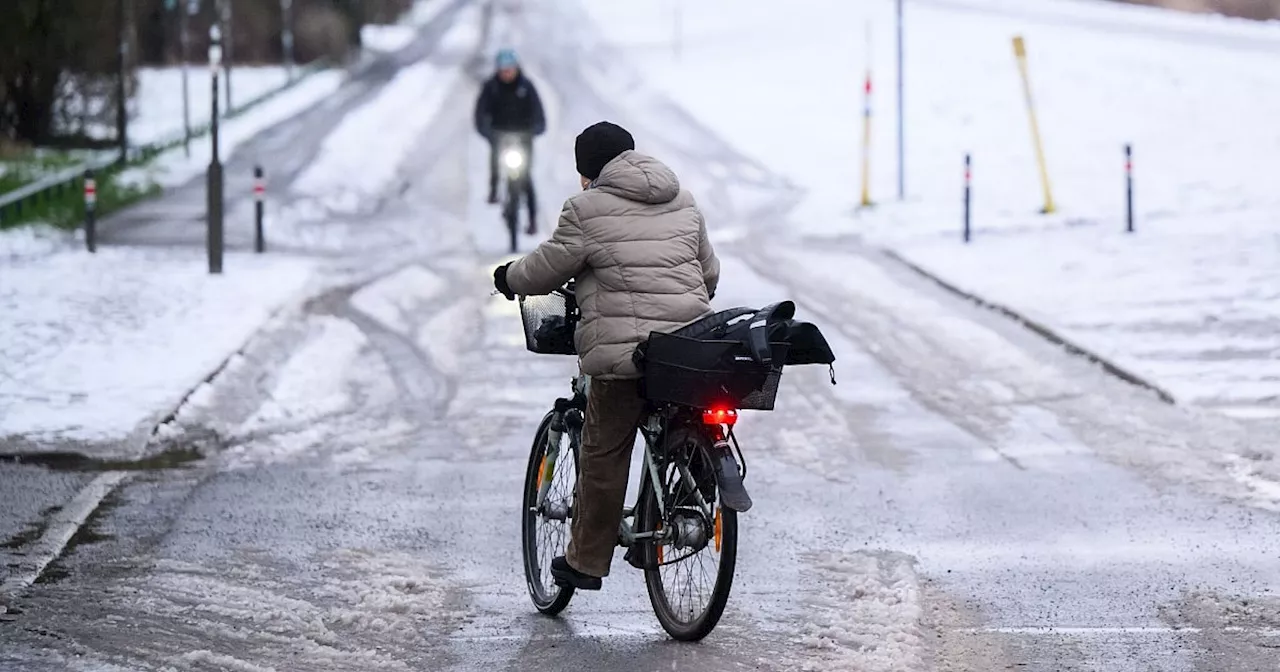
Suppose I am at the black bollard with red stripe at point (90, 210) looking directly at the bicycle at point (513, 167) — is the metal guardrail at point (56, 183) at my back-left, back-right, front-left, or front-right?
back-left

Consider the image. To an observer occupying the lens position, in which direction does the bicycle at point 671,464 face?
facing away from the viewer and to the left of the viewer

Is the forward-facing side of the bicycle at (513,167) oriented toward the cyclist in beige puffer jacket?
yes

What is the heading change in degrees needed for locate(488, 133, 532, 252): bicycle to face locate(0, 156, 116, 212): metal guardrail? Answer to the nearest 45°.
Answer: approximately 135° to its right

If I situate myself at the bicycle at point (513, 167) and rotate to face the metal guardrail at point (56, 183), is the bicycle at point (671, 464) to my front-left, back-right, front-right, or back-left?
back-left

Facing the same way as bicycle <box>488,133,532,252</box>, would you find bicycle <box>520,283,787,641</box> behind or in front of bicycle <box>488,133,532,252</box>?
in front

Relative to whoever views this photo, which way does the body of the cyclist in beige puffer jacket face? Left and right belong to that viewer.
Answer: facing away from the viewer and to the left of the viewer

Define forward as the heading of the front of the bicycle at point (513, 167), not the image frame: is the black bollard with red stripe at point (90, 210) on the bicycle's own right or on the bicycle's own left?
on the bicycle's own right

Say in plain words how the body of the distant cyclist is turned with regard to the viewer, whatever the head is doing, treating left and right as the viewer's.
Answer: facing the viewer

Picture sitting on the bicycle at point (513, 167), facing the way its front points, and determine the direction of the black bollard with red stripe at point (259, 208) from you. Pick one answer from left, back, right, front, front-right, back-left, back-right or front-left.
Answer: right

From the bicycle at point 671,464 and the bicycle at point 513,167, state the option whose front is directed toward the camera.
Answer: the bicycle at point 513,167
